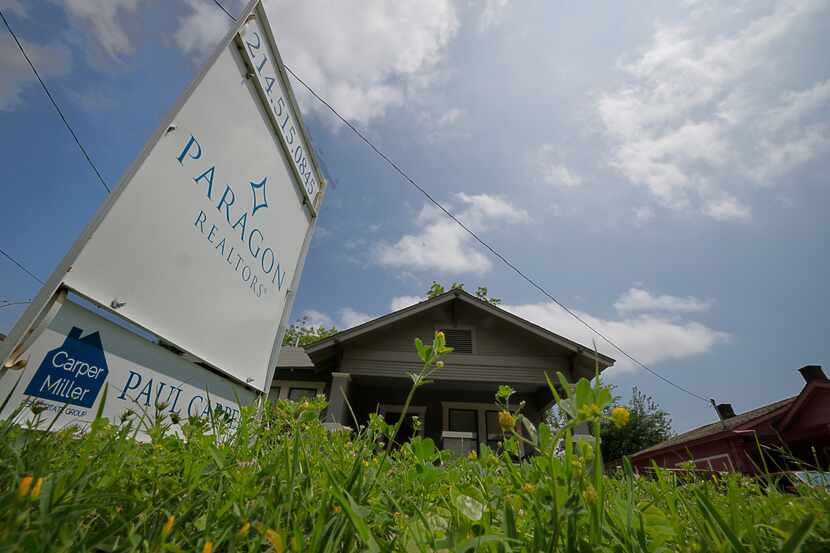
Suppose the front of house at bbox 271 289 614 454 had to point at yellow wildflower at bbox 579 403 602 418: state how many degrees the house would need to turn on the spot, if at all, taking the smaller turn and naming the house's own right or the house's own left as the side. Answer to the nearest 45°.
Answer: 0° — it already faces it

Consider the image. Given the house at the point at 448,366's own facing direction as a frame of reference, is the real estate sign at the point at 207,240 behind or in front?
in front

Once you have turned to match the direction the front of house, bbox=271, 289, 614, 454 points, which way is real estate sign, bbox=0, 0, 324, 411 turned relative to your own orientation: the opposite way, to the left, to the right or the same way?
to the left

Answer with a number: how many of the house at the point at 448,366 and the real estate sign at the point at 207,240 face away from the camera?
0

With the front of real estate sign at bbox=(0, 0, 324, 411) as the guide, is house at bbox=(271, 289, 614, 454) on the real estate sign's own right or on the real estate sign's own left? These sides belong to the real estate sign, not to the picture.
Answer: on the real estate sign's own left

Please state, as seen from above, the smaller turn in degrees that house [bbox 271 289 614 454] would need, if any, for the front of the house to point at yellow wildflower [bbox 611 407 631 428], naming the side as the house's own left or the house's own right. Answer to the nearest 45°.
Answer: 0° — it already faces it

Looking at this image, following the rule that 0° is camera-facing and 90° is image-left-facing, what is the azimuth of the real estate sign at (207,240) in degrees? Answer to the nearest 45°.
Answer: approximately 315°

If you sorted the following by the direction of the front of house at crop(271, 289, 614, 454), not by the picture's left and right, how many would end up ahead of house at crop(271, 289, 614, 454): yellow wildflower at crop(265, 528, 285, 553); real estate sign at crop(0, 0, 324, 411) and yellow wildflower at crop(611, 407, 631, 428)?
3

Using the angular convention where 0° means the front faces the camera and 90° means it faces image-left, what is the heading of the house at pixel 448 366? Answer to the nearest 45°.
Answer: approximately 0°

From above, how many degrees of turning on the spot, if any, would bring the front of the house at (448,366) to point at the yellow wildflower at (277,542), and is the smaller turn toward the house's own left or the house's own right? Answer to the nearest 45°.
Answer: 0° — it already faces it
